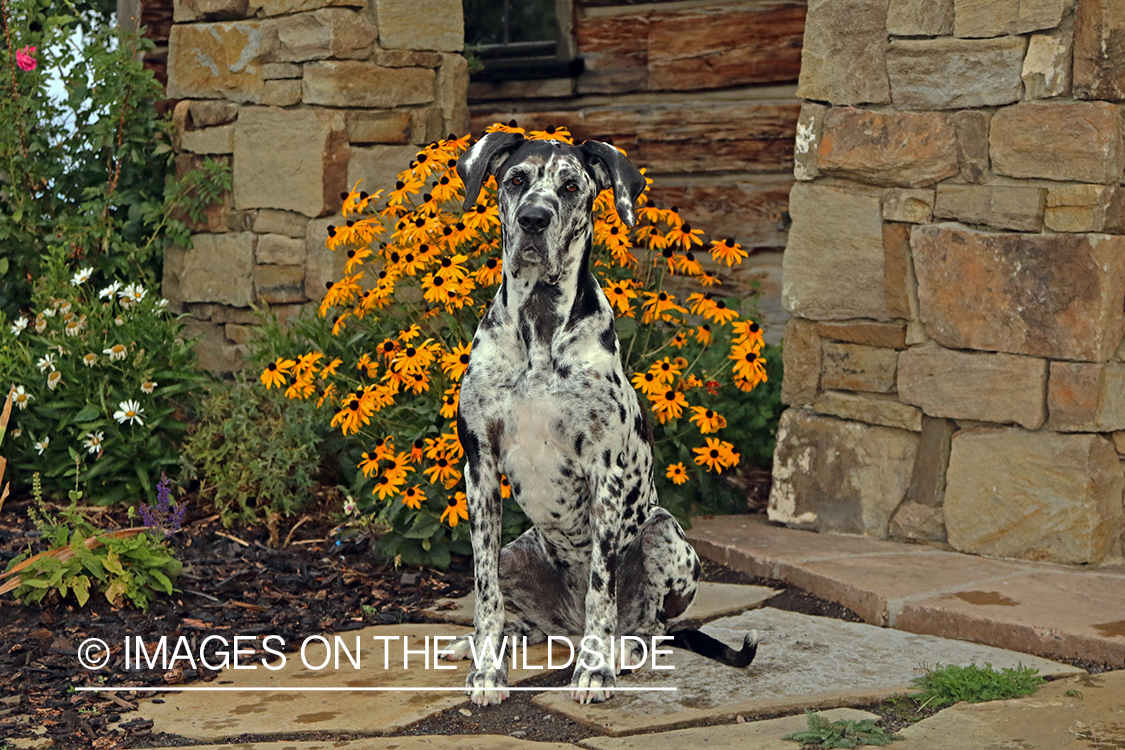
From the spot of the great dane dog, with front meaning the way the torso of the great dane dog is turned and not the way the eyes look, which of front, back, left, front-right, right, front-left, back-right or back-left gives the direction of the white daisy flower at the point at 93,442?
back-right

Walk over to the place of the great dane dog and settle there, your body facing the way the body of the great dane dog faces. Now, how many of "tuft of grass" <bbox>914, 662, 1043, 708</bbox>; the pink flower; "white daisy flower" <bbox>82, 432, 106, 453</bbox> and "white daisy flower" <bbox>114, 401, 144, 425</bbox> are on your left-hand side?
1

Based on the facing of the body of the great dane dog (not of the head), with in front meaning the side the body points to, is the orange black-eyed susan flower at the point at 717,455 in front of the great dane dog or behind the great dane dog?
behind

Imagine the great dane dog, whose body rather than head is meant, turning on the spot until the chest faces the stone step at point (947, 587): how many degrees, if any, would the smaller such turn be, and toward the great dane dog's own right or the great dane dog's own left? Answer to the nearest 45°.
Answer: approximately 135° to the great dane dog's own left

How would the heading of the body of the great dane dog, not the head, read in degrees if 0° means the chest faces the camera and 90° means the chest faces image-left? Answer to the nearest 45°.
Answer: approximately 0°
